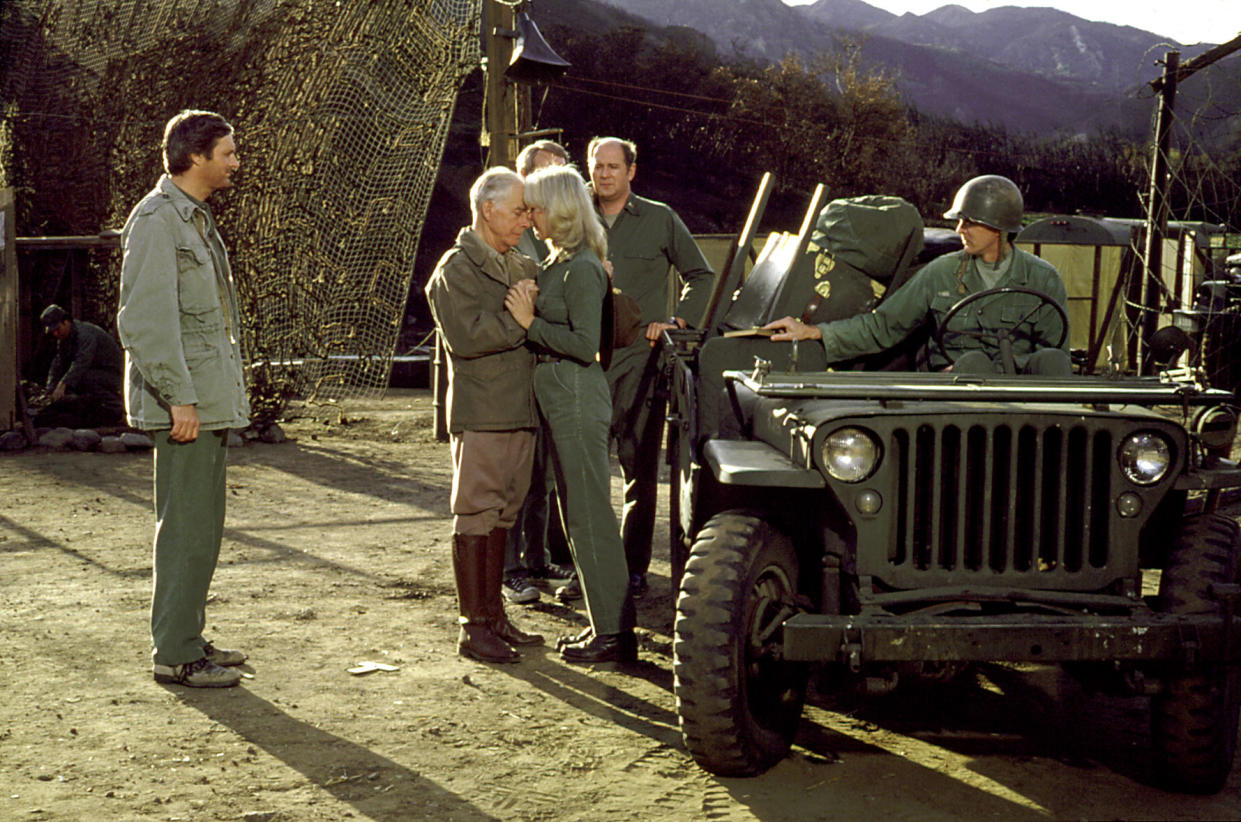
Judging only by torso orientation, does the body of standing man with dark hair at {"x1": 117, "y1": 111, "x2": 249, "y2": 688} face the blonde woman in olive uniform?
yes

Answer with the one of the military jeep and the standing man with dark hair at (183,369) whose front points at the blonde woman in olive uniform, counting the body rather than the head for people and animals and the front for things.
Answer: the standing man with dark hair

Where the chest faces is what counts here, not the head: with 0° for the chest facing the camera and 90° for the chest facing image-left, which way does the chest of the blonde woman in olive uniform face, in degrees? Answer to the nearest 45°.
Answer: approximately 90°

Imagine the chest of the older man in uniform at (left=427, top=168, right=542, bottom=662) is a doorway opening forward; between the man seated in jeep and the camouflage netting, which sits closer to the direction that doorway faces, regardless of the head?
the man seated in jeep

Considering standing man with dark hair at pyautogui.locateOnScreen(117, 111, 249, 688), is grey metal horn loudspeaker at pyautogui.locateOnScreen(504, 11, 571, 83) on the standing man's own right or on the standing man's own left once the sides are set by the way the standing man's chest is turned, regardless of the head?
on the standing man's own left

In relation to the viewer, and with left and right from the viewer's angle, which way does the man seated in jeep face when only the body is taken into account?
facing the viewer

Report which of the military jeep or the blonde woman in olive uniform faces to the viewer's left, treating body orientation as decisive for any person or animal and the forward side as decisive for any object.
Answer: the blonde woman in olive uniform

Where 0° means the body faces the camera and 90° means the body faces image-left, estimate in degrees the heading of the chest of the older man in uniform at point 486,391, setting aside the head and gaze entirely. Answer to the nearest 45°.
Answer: approximately 270°

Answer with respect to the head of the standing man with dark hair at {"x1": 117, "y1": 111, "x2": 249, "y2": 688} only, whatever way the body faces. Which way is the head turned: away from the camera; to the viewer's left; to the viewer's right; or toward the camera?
to the viewer's right

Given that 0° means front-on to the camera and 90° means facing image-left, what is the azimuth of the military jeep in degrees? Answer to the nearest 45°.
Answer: approximately 0°
